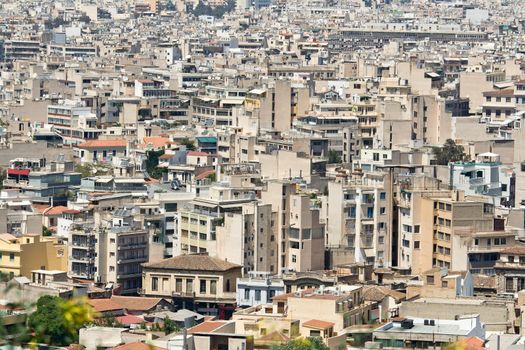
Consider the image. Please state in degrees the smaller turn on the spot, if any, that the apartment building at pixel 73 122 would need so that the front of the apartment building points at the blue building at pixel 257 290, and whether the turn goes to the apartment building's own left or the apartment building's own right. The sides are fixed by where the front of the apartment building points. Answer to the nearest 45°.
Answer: approximately 45° to the apartment building's own left

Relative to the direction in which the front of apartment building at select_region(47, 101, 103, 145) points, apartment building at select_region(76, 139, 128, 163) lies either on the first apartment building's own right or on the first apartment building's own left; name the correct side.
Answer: on the first apartment building's own left

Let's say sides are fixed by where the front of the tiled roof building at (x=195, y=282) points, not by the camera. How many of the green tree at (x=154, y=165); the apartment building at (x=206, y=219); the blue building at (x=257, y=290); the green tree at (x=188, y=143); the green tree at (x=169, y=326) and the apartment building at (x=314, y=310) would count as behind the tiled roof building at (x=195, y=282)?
3

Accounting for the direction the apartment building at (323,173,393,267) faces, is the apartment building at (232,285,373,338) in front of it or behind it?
in front

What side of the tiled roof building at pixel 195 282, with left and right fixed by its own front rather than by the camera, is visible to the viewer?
front

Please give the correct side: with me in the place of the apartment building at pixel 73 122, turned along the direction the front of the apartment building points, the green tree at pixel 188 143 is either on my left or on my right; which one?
on my left

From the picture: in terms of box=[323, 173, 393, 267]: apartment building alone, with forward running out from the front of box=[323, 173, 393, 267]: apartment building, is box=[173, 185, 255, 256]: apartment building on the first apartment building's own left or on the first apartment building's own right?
on the first apartment building's own right

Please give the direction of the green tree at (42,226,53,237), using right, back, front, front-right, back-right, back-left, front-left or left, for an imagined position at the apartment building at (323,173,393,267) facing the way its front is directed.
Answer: right

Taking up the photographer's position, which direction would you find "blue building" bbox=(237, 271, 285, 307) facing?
facing the viewer

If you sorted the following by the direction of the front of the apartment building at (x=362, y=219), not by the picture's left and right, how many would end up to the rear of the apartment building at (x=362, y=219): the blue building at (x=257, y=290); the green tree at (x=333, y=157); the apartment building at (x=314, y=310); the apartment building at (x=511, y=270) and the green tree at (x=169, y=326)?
1

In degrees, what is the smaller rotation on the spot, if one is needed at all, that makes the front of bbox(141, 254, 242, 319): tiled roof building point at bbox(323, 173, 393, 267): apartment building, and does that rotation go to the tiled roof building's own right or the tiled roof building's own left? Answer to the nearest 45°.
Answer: approximately 135° to the tiled roof building's own left

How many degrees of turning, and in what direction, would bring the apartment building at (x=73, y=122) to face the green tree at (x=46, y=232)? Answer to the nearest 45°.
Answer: approximately 45° to its left

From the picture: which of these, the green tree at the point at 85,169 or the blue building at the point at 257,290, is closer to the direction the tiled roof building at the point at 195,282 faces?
the blue building
